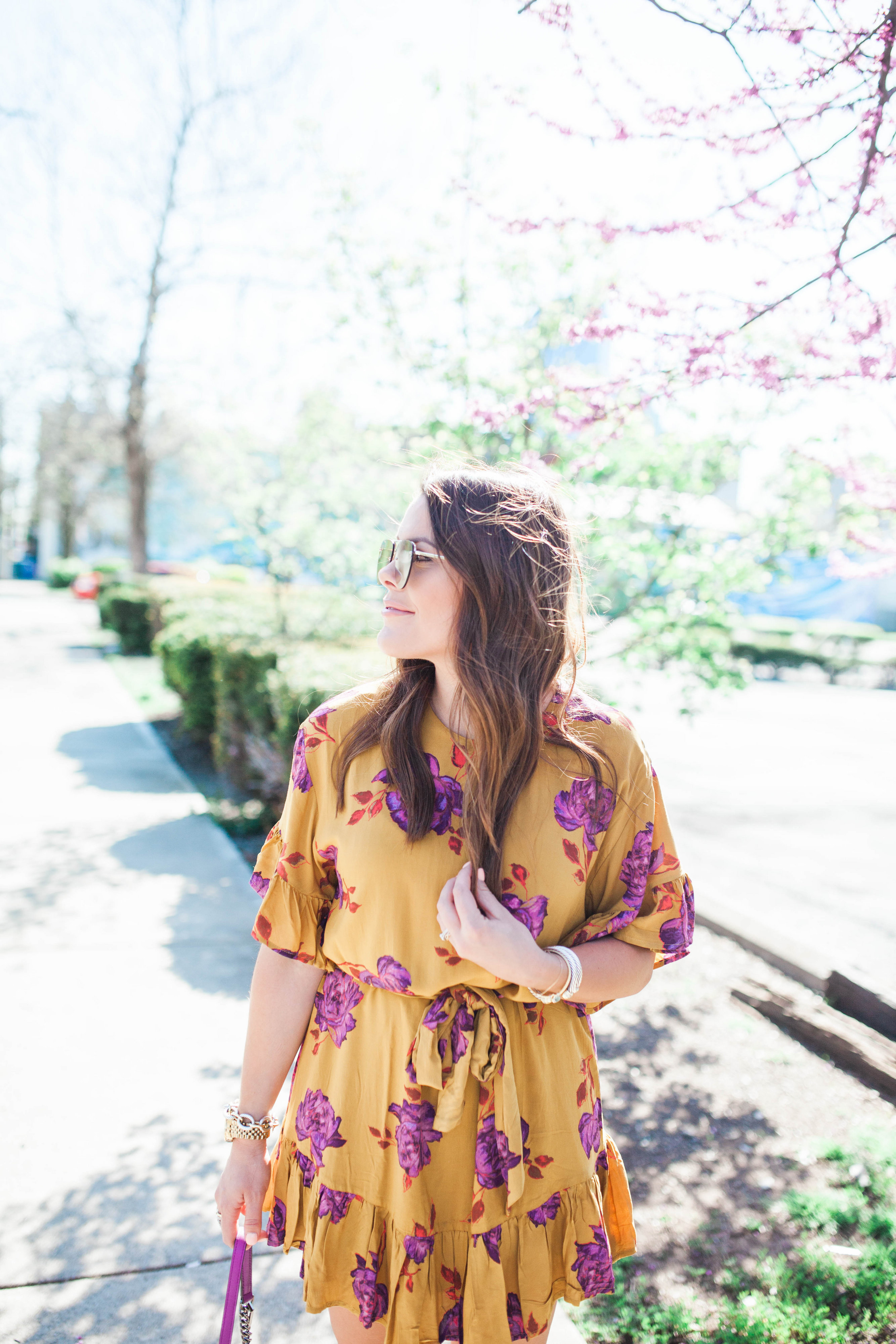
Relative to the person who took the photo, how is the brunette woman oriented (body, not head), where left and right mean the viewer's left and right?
facing the viewer

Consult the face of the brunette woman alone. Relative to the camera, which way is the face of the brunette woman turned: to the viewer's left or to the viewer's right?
to the viewer's left

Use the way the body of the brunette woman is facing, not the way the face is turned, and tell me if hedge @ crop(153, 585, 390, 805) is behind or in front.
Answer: behind

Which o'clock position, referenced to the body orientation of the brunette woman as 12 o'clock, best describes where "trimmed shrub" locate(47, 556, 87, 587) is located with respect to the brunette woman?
The trimmed shrub is roughly at 5 o'clock from the brunette woman.

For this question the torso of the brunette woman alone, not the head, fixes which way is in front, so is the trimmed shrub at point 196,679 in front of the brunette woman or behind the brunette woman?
behind

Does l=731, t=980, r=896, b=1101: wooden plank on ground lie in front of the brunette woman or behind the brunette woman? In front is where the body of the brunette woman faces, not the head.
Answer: behind

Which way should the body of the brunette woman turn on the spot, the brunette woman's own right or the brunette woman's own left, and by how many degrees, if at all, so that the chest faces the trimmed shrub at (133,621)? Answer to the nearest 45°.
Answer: approximately 135° to the brunette woman's own right
